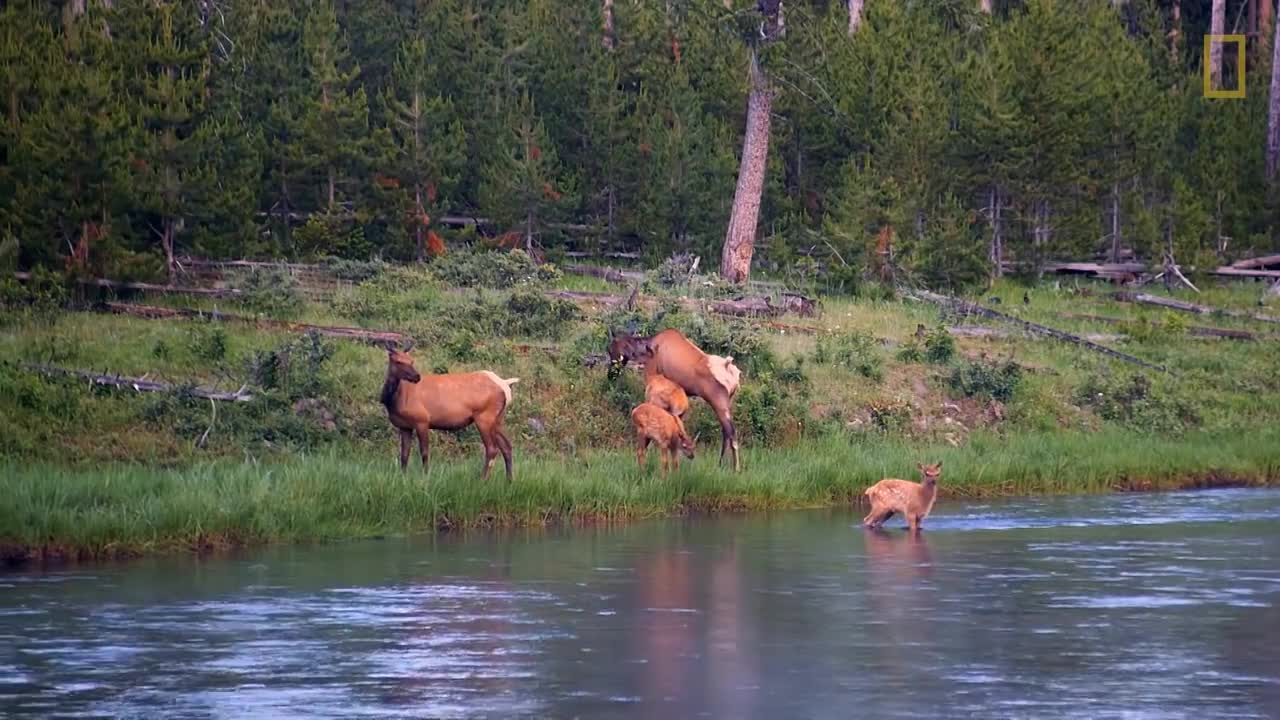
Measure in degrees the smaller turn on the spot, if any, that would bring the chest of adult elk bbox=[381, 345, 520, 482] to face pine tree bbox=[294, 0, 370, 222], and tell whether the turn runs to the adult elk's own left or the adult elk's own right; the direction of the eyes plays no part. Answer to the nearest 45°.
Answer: approximately 90° to the adult elk's own right

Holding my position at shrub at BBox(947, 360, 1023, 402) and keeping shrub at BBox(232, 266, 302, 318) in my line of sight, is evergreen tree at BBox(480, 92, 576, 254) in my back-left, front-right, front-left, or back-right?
front-right

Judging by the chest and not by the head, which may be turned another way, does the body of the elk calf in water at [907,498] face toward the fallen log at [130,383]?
no

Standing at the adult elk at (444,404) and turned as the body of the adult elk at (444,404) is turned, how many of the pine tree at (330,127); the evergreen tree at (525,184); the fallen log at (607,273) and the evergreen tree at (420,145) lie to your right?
4

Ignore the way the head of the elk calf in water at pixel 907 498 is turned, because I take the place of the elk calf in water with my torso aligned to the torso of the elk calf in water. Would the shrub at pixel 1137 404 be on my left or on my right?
on my left

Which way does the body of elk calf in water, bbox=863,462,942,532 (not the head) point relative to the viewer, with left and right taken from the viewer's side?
facing to the right of the viewer

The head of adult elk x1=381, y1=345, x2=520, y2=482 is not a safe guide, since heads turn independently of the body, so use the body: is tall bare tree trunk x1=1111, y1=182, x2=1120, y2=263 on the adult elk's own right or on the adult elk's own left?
on the adult elk's own right

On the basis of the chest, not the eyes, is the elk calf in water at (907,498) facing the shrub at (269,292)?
no

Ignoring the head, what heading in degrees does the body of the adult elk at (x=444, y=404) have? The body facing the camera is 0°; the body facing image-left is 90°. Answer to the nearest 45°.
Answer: approximately 90°

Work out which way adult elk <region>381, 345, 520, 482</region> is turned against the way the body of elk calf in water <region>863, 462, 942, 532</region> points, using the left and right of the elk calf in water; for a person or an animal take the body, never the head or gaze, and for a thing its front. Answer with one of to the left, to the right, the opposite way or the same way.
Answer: the opposite way

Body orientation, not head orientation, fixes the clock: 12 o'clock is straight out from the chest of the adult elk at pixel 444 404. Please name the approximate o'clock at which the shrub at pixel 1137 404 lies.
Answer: The shrub is roughly at 5 o'clock from the adult elk.

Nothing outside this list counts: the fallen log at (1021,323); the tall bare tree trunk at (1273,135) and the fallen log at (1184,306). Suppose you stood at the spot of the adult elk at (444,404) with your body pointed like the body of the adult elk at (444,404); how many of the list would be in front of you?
0

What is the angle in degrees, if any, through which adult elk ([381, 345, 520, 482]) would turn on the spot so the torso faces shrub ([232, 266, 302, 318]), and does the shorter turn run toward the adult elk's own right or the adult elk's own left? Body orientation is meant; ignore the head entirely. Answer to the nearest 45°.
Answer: approximately 90° to the adult elk's own right

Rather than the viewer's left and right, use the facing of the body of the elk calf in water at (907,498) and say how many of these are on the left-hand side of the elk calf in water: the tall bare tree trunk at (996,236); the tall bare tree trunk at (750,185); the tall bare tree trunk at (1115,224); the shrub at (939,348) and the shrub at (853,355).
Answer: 5

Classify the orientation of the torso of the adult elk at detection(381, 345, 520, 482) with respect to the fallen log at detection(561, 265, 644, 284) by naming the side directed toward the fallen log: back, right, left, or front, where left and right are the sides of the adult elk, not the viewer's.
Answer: right

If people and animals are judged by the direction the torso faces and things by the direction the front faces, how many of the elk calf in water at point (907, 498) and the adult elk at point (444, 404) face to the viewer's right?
1

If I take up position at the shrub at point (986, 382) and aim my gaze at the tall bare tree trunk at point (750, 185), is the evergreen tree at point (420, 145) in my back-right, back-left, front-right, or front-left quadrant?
front-left

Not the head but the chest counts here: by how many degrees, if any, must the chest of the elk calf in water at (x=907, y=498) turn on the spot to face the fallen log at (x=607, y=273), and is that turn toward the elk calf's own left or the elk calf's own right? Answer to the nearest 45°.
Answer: approximately 90° to the elk calf's own left

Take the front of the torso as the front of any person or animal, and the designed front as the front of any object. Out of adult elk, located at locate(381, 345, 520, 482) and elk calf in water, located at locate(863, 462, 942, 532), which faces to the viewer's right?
the elk calf in water
